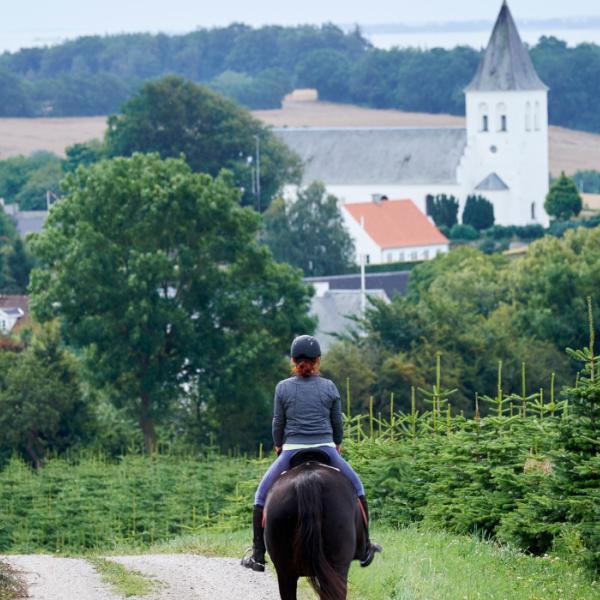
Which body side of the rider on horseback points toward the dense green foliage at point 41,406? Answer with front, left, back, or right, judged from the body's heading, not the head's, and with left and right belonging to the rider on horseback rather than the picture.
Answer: front

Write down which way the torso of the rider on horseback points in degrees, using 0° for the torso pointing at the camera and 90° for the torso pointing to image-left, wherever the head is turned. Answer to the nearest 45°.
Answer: approximately 180°

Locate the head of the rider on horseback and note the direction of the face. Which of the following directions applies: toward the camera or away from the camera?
away from the camera
